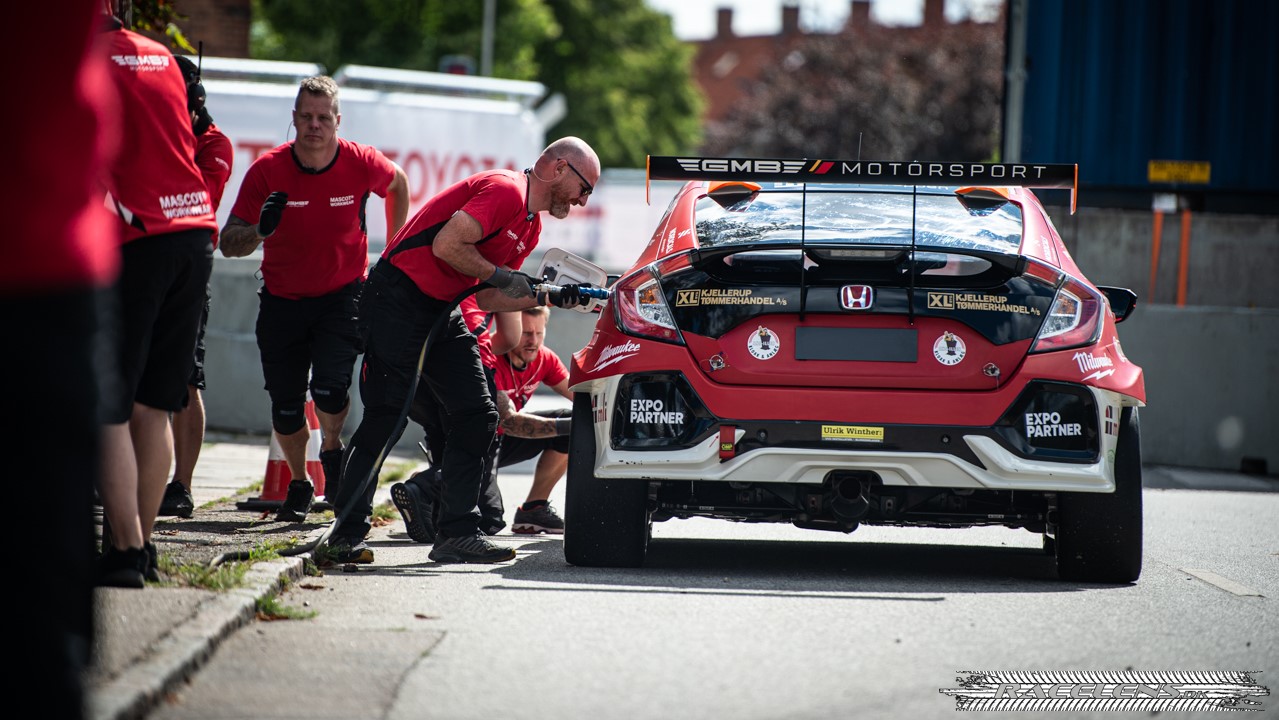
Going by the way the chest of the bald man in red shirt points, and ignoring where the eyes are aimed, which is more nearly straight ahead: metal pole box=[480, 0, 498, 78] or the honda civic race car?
the honda civic race car

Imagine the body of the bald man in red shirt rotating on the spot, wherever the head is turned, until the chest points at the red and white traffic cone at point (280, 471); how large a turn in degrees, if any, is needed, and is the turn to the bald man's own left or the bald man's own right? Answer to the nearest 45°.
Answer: approximately 135° to the bald man's own left

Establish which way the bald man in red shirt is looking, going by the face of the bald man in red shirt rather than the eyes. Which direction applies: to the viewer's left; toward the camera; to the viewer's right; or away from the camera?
to the viewer's right

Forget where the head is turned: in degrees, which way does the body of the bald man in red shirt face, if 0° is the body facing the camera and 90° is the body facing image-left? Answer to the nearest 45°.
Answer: approximately 270°

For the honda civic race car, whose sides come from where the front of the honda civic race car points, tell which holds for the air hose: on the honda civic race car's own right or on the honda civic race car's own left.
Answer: on the honda civic race car's own left

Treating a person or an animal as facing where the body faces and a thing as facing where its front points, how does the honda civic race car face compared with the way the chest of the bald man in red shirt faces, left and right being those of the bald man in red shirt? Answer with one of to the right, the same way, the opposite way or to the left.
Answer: to the left

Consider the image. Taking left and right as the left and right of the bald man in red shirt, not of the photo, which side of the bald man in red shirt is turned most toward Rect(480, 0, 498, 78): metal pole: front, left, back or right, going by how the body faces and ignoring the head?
left

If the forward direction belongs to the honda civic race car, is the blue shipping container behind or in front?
in front

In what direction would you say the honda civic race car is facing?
away from the camera

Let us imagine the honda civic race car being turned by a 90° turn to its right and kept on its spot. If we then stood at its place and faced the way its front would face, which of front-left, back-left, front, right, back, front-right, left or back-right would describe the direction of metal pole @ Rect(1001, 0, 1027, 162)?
left
